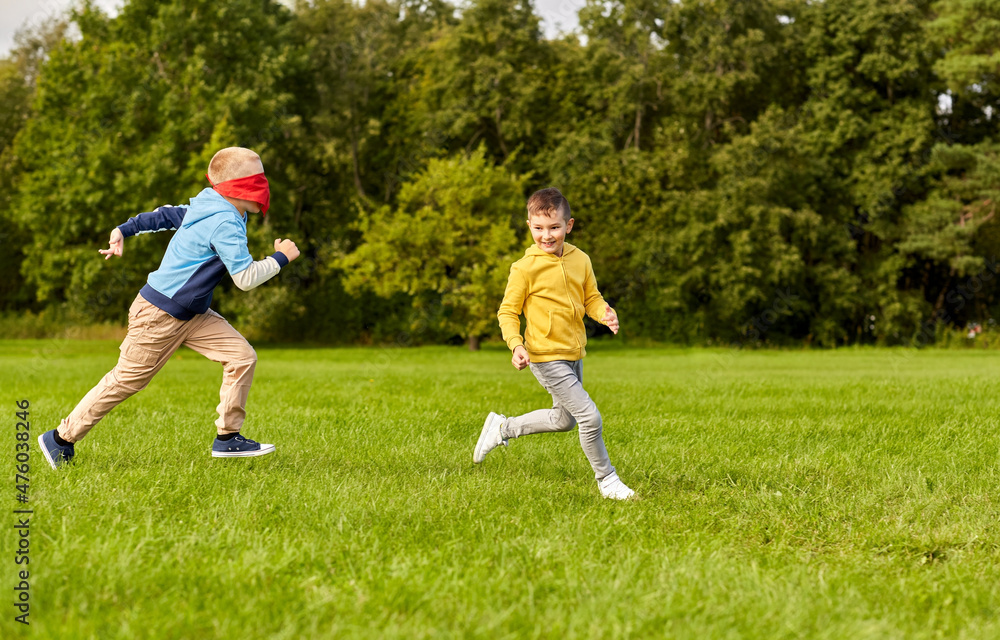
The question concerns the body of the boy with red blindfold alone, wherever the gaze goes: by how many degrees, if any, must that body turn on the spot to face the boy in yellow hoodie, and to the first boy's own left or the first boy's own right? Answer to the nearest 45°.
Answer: approximately 45° to the first boy's own right

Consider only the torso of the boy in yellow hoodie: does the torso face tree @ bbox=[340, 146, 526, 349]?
no

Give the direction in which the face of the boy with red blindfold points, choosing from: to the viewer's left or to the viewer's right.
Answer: to the viewer's right

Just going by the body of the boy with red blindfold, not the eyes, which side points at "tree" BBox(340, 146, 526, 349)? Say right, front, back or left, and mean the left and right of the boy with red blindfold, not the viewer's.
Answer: left

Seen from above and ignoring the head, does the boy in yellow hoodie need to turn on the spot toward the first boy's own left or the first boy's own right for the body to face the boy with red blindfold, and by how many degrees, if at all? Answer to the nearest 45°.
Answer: approximately 135° to the first boy's own right

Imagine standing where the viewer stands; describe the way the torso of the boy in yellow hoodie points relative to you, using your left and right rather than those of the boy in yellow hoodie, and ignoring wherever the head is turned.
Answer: facing the viewer and to the right of the viewer

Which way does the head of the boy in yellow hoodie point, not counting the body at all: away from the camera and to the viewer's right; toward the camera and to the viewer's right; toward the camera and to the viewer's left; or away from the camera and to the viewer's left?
toward the camera and to the viewer's left

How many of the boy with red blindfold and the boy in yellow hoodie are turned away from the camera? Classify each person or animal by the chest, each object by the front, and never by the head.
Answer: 0

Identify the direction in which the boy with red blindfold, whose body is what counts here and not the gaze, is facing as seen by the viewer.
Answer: to the viewer's right
